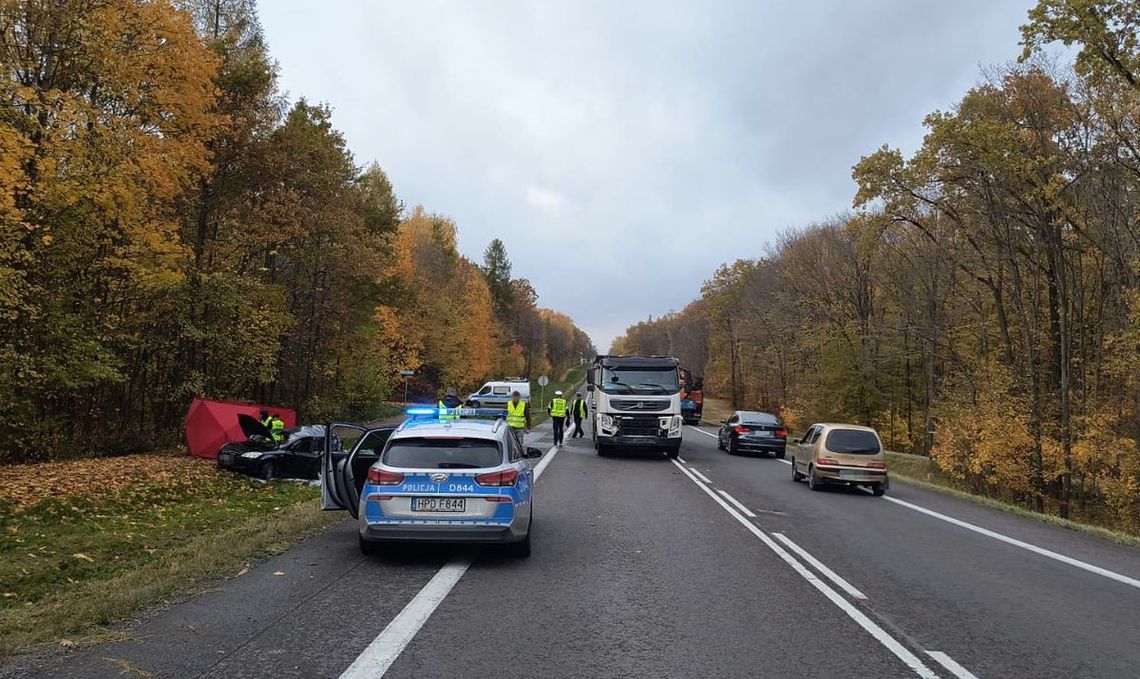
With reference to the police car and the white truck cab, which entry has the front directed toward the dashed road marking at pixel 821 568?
the white truck cab

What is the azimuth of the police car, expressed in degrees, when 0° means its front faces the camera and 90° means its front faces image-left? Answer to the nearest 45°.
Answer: approximately 180°

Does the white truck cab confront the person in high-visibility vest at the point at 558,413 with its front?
no

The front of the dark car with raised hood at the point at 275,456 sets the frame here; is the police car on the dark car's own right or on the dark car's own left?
on the dark car's own left

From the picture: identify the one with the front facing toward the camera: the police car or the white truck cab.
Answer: the white truck cab

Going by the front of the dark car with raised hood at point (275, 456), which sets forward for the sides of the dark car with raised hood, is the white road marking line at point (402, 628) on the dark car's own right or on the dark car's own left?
on the dark car's own left

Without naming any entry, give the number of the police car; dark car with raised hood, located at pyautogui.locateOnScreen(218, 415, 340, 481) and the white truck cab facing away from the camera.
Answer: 1

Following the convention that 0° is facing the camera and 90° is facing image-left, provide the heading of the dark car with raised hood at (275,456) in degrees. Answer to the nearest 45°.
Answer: approximately 45°

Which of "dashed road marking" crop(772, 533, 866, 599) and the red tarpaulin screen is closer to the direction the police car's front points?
the red tarpaulin screen

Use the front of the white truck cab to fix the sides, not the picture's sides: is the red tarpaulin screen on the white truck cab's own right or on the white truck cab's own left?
on the white truck cab's own right

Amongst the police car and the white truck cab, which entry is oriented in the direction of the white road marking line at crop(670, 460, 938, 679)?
the white truck cab

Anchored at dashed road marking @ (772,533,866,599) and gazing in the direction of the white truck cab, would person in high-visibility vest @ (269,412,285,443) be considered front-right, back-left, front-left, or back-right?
front-left

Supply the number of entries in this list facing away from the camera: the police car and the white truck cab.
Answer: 1

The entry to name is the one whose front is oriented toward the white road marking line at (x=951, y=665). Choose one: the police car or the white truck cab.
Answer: the white truck cab

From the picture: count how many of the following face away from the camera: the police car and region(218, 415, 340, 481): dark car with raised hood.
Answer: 1

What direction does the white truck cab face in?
toward the camera

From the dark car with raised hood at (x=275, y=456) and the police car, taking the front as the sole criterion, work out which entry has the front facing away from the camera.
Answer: the police car
